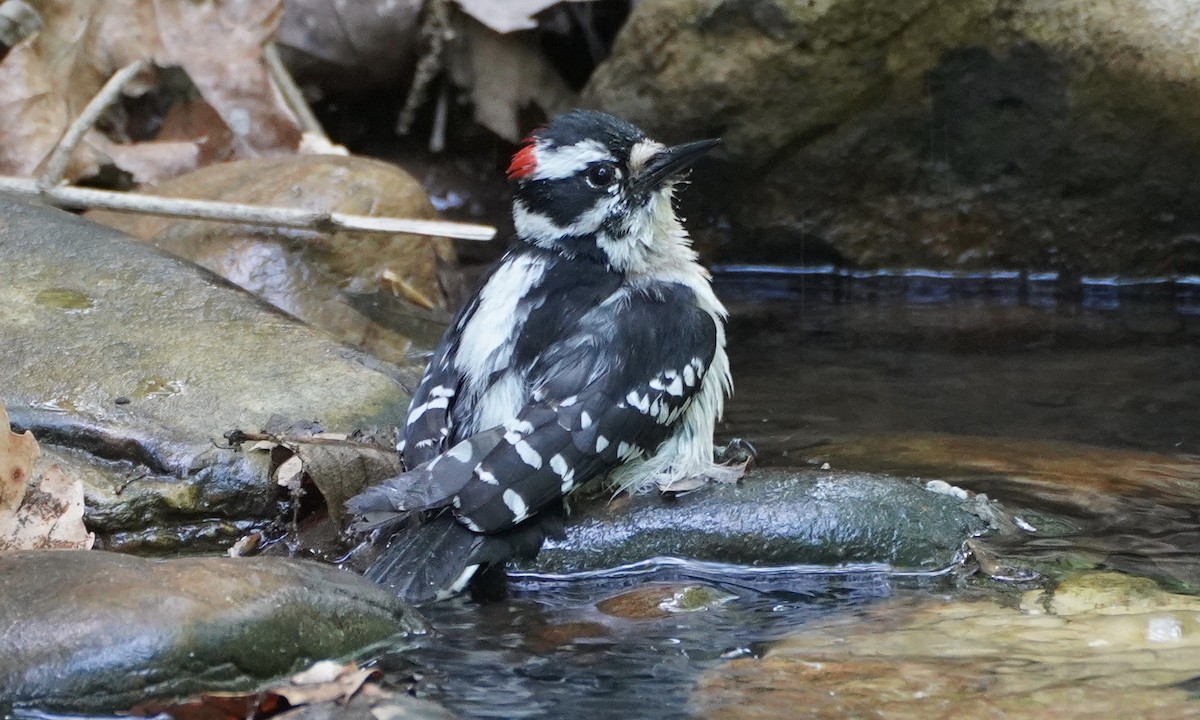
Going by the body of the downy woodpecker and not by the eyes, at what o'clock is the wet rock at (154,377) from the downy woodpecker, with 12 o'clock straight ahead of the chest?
The wet rock is roughly at 8 o'clock from the downy woodpecker.

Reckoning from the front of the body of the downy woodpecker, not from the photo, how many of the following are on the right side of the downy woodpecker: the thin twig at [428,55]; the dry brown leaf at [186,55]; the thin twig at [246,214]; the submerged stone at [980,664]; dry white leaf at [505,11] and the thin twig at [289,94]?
1

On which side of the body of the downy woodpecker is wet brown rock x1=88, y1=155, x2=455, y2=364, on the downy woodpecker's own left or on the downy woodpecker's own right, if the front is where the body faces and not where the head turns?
on the downy woodpecker's own left

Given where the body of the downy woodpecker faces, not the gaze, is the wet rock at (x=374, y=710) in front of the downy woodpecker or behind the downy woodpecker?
behind

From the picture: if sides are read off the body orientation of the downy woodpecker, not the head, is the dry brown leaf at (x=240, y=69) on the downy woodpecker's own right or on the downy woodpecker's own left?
on the downy woodpecker's own left

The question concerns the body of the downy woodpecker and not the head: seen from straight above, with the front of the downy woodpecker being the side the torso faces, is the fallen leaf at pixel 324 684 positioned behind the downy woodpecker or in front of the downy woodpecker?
behind

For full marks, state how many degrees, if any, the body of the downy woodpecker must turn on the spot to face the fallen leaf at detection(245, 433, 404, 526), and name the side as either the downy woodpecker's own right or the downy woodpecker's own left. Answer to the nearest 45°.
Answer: approximately 135° to the downy woodpecker's own left

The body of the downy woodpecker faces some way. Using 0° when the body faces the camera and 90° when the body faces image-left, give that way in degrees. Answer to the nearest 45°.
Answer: approximately 225°

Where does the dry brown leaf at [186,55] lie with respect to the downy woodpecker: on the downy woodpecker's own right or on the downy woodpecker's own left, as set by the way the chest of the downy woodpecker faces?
on the downy woodpecker's own left

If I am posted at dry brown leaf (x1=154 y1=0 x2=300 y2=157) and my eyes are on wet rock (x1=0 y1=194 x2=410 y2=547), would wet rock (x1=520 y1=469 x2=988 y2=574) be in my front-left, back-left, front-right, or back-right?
front-left

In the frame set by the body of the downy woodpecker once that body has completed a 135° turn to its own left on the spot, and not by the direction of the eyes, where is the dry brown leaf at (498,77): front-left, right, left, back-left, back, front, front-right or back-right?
right

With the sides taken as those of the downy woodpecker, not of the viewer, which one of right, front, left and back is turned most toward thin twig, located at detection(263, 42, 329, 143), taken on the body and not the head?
left

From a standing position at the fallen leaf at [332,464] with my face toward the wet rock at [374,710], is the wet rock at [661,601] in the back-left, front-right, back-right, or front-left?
front-left
